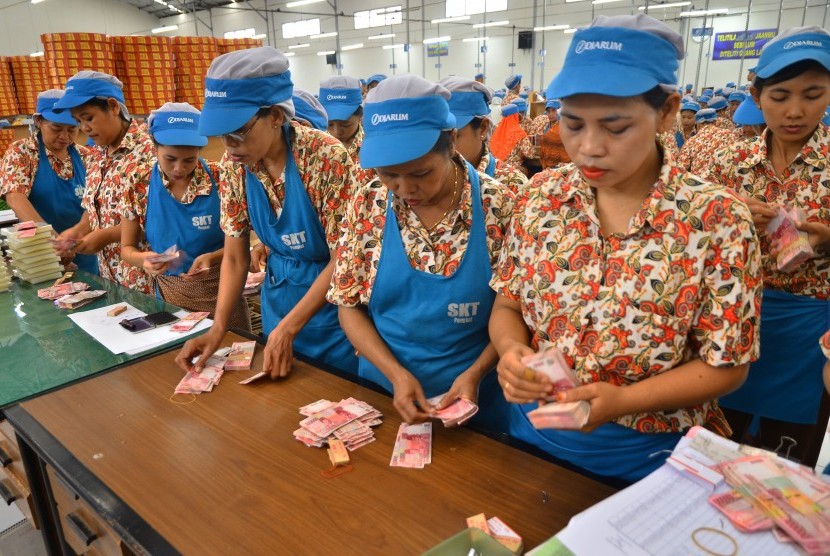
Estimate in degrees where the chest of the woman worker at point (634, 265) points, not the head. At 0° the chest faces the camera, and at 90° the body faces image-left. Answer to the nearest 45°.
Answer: approximately 45°

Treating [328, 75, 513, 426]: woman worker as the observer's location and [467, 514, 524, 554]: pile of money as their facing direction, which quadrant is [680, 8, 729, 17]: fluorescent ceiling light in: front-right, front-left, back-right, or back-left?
back-left

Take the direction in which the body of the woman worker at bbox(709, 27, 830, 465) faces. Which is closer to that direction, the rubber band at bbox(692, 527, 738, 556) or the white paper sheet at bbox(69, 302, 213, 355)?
the rubber band

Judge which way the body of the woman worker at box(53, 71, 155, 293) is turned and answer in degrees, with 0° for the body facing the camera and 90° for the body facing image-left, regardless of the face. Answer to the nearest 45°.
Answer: approximately 45°

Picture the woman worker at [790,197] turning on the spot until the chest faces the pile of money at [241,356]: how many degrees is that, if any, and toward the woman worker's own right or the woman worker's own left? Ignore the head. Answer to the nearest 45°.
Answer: approximately 45° to the woman worker's own right

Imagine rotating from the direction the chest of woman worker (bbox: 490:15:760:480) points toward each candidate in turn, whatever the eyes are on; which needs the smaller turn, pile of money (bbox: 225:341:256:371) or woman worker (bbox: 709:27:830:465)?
the pile of money
